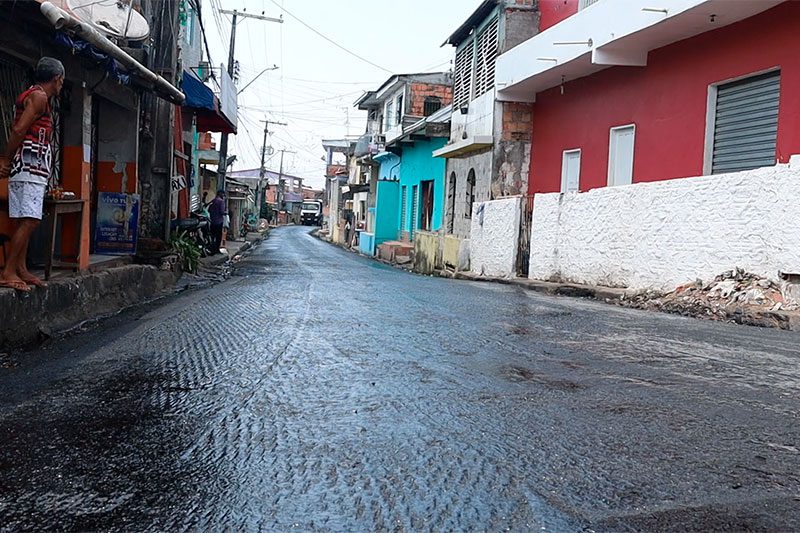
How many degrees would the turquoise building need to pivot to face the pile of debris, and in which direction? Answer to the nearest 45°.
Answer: approximately 45° to its left

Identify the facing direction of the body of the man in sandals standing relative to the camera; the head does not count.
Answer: to the viewer's right

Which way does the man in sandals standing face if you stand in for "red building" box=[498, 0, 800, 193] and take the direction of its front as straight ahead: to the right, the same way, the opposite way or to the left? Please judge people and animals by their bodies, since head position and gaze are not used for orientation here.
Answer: the opposite way

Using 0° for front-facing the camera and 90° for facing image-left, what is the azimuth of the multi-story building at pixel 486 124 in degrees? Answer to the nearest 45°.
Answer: approximately 45°

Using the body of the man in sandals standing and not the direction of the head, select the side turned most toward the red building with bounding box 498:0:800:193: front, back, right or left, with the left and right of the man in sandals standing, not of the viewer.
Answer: front

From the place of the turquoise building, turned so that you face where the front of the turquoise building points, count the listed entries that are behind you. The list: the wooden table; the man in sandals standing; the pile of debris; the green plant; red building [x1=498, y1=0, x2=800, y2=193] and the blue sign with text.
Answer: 0

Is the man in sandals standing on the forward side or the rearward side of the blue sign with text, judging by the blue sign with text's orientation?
on the forward side

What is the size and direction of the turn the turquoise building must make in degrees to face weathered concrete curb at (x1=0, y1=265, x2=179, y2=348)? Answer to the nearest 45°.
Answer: approximately 45° to its left

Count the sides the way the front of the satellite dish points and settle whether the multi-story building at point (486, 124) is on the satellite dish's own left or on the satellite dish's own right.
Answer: on the satellite dish's own left

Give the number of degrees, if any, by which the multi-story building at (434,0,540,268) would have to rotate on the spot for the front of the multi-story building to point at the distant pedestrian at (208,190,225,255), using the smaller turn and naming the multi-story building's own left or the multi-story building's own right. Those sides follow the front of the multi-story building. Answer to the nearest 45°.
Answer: approximately 45° to the multi-story building's own right

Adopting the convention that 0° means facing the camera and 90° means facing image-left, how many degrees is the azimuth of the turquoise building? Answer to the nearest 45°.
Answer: approximately 45°

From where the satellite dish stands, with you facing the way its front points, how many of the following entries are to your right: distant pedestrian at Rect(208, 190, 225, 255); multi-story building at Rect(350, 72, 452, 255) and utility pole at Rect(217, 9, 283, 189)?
0

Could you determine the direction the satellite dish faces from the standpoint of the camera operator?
facing the viewer and to the right of the viewer

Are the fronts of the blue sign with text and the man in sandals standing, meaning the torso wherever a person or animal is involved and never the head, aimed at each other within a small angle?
no

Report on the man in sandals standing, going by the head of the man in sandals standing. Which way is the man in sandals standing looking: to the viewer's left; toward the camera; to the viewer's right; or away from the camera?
to the viewer's right

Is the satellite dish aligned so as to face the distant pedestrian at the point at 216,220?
no

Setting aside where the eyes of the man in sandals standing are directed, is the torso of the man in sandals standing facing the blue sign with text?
no

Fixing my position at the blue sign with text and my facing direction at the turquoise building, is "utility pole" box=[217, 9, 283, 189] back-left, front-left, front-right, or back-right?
front-left
